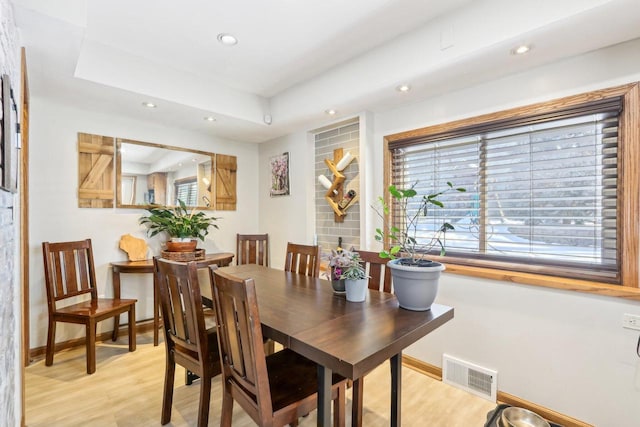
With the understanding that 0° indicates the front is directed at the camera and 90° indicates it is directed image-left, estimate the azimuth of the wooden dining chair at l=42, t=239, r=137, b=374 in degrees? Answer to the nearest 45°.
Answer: approximately 315°

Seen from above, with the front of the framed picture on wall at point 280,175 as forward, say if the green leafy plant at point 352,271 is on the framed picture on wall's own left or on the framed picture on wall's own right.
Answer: on the framed picture on wall's own left

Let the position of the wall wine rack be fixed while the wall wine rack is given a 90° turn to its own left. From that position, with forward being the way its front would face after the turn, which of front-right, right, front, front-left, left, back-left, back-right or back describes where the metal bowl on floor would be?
front

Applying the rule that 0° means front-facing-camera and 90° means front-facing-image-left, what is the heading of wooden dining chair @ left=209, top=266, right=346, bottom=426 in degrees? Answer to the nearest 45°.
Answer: approximately 225°

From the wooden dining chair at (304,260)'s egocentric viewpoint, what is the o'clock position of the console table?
The console table is roughly at 2 o'clock from the wooden dining chair.

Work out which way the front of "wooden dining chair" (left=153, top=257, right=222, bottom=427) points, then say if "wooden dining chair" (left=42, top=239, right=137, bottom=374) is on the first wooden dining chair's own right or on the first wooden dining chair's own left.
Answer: on the first wooden dining chair's own left

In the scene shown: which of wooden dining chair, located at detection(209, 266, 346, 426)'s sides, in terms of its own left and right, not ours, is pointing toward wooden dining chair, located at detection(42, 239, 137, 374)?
left

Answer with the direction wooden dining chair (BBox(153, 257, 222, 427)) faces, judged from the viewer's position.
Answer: facing away from the viewer and to the right of the viewer

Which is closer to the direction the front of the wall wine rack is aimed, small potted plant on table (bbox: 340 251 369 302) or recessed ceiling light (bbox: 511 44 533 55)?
the small potted plant on table
